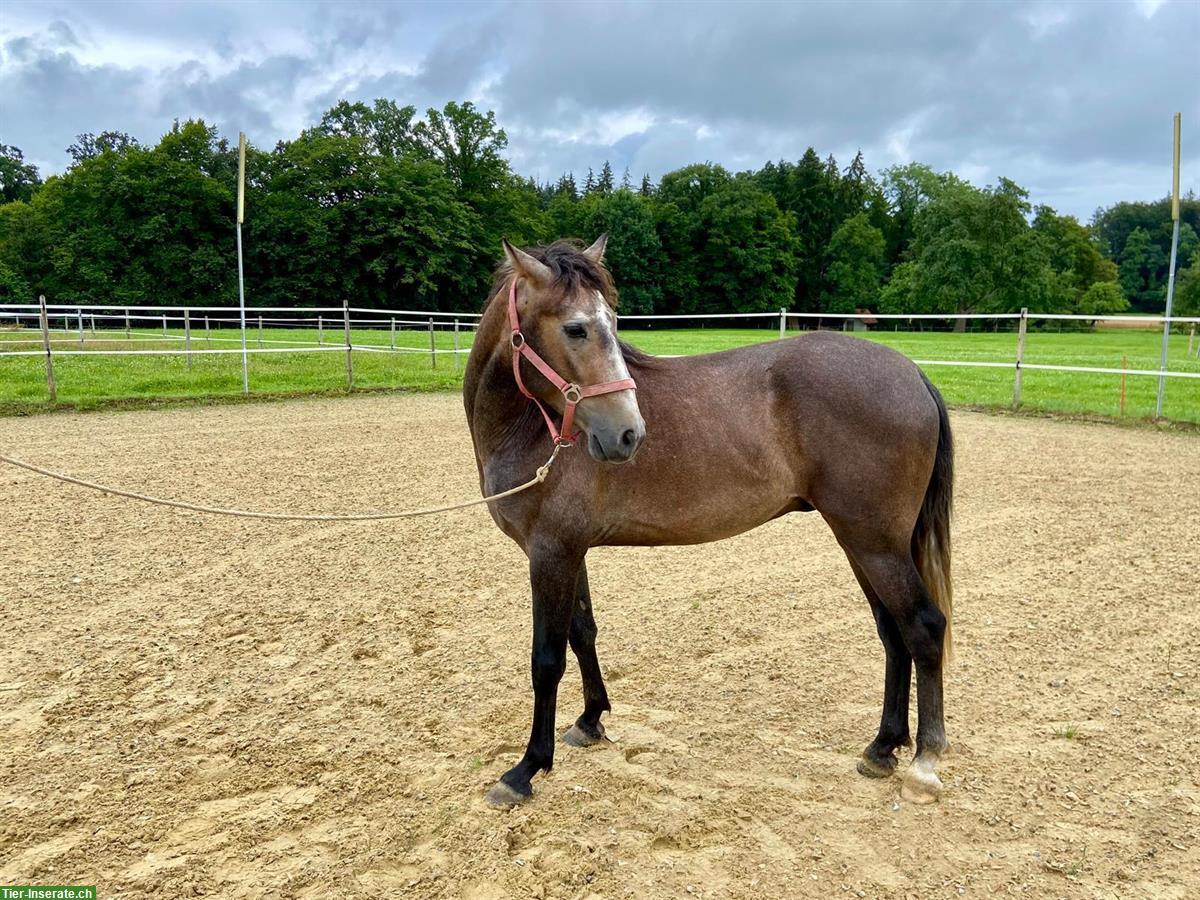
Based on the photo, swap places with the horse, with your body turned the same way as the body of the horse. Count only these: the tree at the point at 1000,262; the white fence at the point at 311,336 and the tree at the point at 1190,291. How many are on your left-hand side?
0

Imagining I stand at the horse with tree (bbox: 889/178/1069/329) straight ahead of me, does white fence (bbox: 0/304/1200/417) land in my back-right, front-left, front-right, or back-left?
front-left

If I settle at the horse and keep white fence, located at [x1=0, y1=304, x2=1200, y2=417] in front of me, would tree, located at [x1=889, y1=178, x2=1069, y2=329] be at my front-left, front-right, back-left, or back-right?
front-right

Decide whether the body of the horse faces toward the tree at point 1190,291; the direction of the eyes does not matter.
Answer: no

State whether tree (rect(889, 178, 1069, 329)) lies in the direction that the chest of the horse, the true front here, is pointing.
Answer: no

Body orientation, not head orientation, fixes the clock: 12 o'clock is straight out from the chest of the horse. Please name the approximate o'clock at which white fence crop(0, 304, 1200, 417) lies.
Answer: The white fence is roughly at 2 o'clock from the horse.

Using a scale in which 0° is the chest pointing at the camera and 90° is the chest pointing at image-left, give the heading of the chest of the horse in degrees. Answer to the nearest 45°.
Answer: approximately 90°

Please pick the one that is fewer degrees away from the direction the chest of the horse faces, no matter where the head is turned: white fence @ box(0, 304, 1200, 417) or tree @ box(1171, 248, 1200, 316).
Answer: the white fence

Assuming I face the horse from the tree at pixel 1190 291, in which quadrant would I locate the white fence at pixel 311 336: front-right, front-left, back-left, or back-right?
front-right
